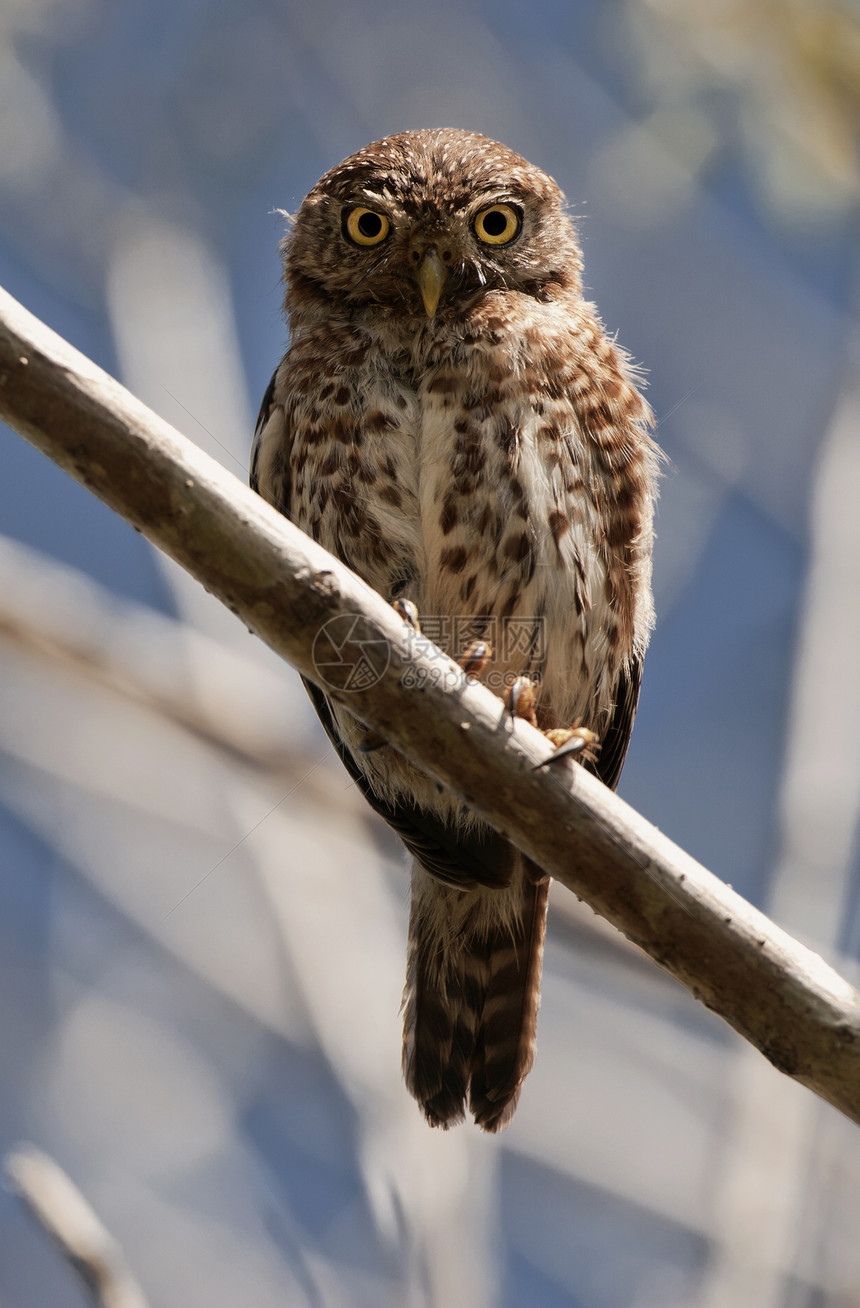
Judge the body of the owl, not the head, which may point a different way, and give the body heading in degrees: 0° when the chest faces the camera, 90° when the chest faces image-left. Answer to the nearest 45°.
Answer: approximately 0°
